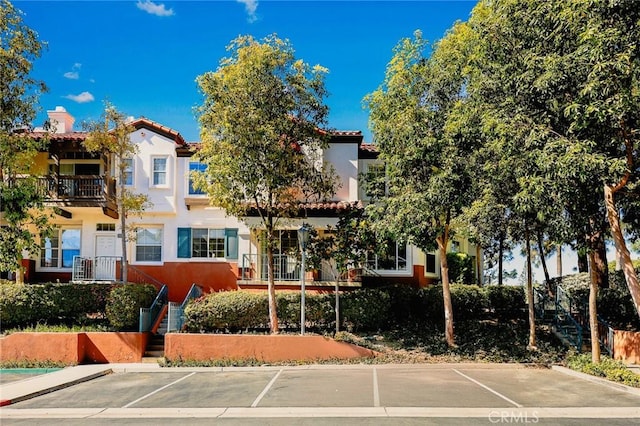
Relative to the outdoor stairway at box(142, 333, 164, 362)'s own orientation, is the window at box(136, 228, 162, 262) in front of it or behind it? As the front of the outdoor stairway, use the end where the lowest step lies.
behind

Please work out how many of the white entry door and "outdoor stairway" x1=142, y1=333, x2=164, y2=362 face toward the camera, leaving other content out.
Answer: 2

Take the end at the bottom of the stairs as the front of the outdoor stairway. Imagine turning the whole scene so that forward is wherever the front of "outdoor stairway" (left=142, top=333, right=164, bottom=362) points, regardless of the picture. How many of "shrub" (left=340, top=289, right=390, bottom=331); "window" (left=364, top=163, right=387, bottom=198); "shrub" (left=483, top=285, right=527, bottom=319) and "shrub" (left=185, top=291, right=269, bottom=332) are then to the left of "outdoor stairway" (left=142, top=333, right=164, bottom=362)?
4

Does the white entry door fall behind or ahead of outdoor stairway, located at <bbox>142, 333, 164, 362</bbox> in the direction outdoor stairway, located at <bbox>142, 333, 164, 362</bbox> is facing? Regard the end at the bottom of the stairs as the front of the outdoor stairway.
behind

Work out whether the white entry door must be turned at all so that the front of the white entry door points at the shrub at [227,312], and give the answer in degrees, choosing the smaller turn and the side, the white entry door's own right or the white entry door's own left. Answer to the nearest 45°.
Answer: approximately 45° to the white entry door's own left

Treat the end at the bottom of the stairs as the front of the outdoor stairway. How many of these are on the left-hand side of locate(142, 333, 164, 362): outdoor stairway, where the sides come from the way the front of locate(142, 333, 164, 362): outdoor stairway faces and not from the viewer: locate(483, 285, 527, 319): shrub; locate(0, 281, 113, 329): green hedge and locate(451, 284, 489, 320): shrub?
2

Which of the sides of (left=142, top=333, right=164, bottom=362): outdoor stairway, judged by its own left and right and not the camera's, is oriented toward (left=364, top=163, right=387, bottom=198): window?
left

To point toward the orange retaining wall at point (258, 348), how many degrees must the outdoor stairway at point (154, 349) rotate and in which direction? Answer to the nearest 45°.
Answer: approximately 45° to its left

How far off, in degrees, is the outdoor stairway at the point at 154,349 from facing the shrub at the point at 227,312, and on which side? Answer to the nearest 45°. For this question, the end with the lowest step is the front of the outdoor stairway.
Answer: approximately 90° to its left

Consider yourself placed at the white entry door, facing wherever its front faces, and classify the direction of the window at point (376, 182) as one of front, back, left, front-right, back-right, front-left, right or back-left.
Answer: front-left

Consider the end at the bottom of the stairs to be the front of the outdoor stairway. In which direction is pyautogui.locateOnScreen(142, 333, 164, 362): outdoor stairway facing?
toward the camera

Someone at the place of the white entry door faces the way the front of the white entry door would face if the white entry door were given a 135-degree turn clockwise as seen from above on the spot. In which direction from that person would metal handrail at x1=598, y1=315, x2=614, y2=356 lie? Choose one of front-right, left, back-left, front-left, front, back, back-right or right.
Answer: back
